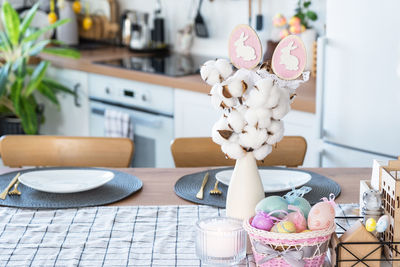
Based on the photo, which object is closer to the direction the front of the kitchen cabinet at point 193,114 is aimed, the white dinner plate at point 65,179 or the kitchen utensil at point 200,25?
the white dinner plate

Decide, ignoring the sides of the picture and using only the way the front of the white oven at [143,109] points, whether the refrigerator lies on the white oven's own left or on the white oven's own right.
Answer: on the white oven's own left

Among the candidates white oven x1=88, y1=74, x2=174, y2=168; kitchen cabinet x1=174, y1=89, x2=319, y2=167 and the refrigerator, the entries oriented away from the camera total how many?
0

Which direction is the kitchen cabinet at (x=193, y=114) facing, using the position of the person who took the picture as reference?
facing the viewer and to the left of the viewer

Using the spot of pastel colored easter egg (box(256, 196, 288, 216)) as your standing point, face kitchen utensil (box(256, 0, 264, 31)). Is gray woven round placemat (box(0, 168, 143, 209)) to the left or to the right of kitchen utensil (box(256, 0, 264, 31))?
left

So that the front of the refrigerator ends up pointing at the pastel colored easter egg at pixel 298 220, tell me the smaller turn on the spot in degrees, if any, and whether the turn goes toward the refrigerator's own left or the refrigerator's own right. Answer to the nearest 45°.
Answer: approximately 45° to the refrigerator's own left

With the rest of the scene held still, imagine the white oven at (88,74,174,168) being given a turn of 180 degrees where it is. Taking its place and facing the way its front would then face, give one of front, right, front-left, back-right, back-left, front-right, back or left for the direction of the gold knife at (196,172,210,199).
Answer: back-right

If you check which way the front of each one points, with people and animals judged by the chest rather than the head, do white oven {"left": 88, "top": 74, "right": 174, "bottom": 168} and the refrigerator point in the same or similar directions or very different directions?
same or similar directions

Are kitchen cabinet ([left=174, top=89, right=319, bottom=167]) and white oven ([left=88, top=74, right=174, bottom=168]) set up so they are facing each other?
no

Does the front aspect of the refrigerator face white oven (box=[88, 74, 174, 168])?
no

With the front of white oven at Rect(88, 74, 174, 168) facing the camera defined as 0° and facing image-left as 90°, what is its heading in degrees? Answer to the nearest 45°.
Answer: approximately 45°

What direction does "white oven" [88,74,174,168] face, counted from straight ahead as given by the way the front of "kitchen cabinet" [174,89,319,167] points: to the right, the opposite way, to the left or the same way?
the same way

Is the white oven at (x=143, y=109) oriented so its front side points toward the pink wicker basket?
no

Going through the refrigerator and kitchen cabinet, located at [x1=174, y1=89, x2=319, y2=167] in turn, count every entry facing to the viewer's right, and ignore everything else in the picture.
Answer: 0

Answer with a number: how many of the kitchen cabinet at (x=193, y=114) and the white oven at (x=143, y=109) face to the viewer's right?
0

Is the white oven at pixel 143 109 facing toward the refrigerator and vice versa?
no

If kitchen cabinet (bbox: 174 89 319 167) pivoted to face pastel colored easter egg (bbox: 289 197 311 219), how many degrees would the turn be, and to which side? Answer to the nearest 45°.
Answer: approximately 45° to its left

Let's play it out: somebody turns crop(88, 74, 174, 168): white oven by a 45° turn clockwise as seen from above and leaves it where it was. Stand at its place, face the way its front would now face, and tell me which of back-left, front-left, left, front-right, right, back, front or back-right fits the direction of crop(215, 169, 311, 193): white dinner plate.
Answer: left

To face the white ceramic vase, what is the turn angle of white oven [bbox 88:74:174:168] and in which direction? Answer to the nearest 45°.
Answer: approximately 45° to its left

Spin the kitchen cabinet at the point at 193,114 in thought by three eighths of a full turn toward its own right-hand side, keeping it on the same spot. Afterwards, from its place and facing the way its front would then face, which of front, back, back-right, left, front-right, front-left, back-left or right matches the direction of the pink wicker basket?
back
